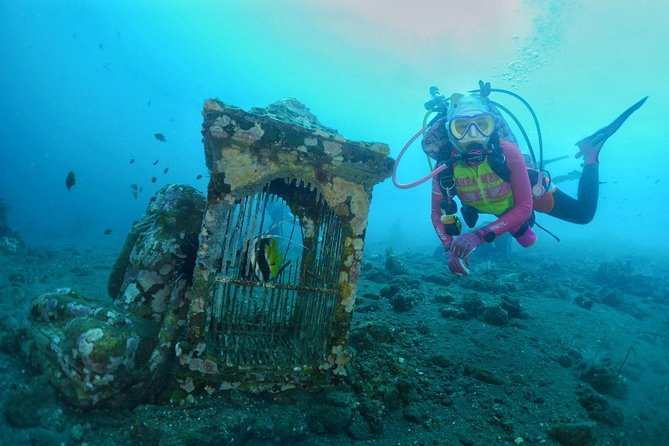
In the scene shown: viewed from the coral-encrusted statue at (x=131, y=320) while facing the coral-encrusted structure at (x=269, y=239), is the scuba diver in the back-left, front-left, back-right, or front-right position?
front-left

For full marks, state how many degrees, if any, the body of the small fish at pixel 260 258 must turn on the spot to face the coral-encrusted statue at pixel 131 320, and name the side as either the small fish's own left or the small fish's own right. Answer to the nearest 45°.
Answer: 0° — it already faces it

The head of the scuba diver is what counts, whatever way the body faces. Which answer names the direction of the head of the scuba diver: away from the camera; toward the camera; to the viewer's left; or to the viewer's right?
toward the camera

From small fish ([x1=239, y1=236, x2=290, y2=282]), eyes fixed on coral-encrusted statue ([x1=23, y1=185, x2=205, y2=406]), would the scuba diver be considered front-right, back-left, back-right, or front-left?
back-right

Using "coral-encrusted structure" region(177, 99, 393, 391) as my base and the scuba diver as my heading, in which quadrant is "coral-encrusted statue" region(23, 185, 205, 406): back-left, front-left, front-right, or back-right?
back-left

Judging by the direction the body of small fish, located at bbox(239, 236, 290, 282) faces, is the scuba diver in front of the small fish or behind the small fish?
behind

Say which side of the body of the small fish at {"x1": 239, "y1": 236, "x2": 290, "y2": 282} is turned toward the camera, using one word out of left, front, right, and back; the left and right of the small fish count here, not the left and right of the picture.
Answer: left

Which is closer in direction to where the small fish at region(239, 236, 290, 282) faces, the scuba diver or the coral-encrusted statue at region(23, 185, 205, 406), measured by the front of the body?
the coral-encrusted statue
